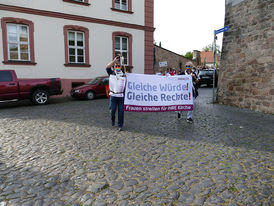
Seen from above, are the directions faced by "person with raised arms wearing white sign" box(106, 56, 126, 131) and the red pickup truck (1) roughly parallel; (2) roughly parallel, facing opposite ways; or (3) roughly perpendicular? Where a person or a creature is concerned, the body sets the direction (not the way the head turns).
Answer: roughly perpendicular

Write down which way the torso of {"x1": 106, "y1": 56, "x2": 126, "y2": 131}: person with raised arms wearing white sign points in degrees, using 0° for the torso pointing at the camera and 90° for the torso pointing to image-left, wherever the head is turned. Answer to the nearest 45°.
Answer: approximately 0°

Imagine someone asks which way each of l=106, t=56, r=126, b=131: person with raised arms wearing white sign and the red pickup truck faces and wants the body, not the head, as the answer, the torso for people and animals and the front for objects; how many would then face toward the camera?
1

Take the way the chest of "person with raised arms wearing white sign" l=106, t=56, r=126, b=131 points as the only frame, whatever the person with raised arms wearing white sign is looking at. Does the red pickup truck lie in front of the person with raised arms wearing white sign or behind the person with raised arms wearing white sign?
behind
